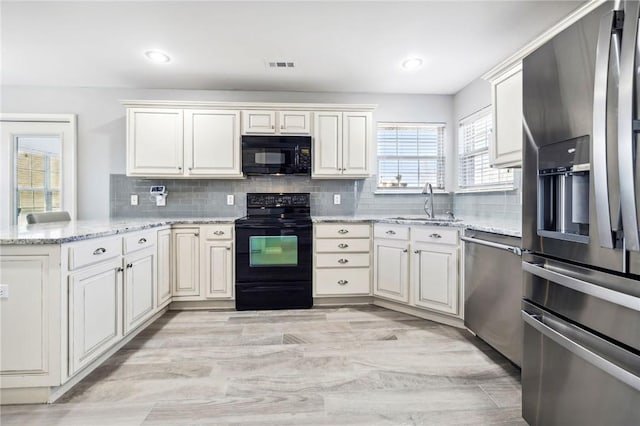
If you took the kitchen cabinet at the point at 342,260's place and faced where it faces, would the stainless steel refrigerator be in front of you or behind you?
in front

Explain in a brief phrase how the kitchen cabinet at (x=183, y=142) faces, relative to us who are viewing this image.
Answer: facing the viewer

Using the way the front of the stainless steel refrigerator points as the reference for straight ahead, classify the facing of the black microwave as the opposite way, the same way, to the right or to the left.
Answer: to the left

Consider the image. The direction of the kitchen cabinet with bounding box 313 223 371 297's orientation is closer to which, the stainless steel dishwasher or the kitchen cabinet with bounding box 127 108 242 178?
the stainless steel dishwasher

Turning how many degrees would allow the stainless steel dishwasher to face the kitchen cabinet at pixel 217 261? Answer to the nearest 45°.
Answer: approximately 45° to its right

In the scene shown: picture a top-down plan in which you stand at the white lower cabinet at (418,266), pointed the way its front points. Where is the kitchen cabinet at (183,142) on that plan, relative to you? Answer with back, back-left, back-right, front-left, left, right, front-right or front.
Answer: front-right

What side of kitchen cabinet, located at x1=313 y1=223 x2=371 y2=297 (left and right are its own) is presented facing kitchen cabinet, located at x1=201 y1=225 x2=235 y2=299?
right

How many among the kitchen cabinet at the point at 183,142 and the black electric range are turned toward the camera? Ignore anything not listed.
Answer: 2

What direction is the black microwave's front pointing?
toward the camera

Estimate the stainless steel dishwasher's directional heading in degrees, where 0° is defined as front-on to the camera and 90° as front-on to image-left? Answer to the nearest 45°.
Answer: approximately 45°
